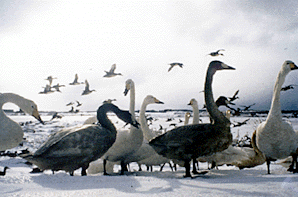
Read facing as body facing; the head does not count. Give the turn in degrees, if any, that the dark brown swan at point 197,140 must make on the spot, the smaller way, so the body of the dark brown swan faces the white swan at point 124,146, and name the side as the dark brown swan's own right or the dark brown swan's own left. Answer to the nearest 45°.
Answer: approximately 135° to the dark brown swan's own left

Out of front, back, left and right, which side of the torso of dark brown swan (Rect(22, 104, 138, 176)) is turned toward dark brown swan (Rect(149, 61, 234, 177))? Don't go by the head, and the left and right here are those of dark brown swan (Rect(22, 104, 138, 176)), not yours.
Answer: front

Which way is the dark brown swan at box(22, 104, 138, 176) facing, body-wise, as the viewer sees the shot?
to the viewer's right

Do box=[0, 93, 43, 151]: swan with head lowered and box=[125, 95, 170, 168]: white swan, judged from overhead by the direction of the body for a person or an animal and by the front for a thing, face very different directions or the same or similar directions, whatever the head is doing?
same or similar directions

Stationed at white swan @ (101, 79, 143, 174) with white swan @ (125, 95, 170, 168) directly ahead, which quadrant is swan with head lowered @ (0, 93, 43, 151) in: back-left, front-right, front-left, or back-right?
back-left

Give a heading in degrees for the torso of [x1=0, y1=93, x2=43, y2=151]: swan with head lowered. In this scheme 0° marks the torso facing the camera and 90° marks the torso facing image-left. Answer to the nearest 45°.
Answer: approximately 270°

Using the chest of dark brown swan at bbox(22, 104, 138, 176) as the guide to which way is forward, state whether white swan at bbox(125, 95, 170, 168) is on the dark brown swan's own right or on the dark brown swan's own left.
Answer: on the dark brown swan's own left

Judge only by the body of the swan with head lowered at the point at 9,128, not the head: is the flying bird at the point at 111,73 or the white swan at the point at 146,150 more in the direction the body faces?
the white swan

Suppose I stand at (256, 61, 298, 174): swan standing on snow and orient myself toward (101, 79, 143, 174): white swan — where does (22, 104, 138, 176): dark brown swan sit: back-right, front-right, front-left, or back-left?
front-left

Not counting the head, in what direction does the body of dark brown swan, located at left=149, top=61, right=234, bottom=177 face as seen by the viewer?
to the viewer's right

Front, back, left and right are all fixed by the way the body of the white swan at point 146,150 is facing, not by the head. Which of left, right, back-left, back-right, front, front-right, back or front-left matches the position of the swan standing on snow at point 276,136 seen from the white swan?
front-right

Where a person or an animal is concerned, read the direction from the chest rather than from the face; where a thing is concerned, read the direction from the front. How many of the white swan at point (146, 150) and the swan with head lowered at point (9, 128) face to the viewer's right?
2

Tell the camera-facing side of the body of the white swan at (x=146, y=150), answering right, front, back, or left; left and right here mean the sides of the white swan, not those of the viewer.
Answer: right

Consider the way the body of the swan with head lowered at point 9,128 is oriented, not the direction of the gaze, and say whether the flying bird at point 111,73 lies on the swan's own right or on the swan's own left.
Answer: on the swan's own left
